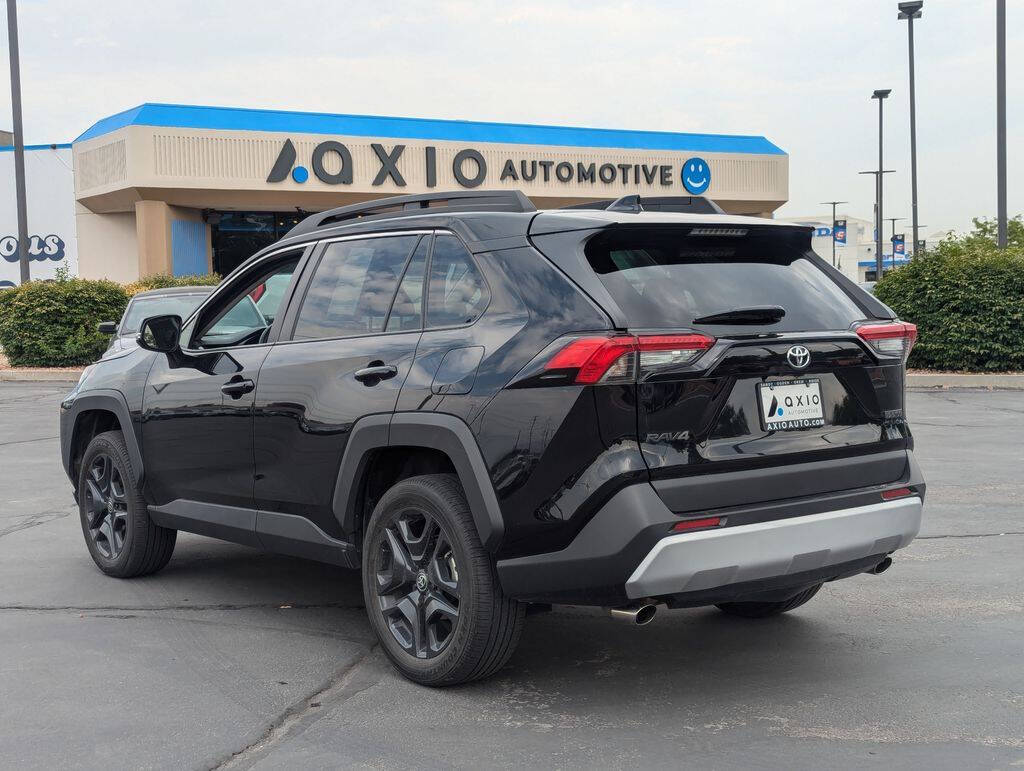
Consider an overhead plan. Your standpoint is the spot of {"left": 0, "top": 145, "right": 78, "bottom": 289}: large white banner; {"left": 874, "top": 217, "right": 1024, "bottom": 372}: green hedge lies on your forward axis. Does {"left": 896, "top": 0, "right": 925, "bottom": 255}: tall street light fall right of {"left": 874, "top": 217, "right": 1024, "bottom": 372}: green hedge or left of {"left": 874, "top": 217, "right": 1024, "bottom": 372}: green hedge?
left

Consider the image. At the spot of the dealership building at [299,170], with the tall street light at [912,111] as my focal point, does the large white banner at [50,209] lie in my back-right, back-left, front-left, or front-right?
back-left

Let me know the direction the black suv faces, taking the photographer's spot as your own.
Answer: facing away from the viewer and to the left of the viewer

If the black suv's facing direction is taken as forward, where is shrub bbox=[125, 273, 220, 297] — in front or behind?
in front

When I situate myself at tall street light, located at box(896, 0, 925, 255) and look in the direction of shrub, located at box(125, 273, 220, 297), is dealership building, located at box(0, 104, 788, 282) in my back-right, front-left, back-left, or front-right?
front-right

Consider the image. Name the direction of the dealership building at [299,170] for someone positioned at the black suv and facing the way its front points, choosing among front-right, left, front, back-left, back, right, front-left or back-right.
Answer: front-right

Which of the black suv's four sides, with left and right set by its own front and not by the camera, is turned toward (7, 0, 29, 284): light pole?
front

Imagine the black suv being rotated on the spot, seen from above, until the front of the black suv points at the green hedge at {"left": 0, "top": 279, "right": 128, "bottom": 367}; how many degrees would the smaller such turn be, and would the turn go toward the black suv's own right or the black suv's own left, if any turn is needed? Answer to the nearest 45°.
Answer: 0° — it already faces it

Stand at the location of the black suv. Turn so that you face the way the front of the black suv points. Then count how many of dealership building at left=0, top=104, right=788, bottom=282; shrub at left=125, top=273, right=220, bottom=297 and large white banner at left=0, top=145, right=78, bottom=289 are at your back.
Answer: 0

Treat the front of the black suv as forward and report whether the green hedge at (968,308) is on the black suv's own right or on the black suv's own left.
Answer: on the black suv's own right

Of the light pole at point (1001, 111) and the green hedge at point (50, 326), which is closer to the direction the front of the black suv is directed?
the green hedge

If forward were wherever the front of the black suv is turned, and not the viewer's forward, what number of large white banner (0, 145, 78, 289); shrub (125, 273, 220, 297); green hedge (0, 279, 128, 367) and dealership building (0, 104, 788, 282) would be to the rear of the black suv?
0

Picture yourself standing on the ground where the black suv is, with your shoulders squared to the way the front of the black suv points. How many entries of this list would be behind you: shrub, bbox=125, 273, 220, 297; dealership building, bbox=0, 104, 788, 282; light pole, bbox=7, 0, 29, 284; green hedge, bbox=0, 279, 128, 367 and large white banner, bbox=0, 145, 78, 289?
0

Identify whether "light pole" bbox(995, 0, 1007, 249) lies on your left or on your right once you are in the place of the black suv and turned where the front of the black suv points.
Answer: on your right

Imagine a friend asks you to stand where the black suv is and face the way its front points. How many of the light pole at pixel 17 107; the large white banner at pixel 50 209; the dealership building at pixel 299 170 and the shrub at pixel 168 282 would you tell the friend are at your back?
0

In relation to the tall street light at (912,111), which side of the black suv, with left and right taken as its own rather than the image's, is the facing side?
right

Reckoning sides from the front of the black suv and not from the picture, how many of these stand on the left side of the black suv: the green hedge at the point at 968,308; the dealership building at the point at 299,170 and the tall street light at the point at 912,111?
0

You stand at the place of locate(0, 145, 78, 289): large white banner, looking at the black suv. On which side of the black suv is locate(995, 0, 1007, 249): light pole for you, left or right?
left

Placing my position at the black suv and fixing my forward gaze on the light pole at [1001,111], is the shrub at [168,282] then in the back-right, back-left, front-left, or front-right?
front-left

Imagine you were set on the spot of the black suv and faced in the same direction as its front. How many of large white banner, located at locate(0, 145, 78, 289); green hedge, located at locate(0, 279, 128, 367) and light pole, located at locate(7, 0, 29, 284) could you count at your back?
0
